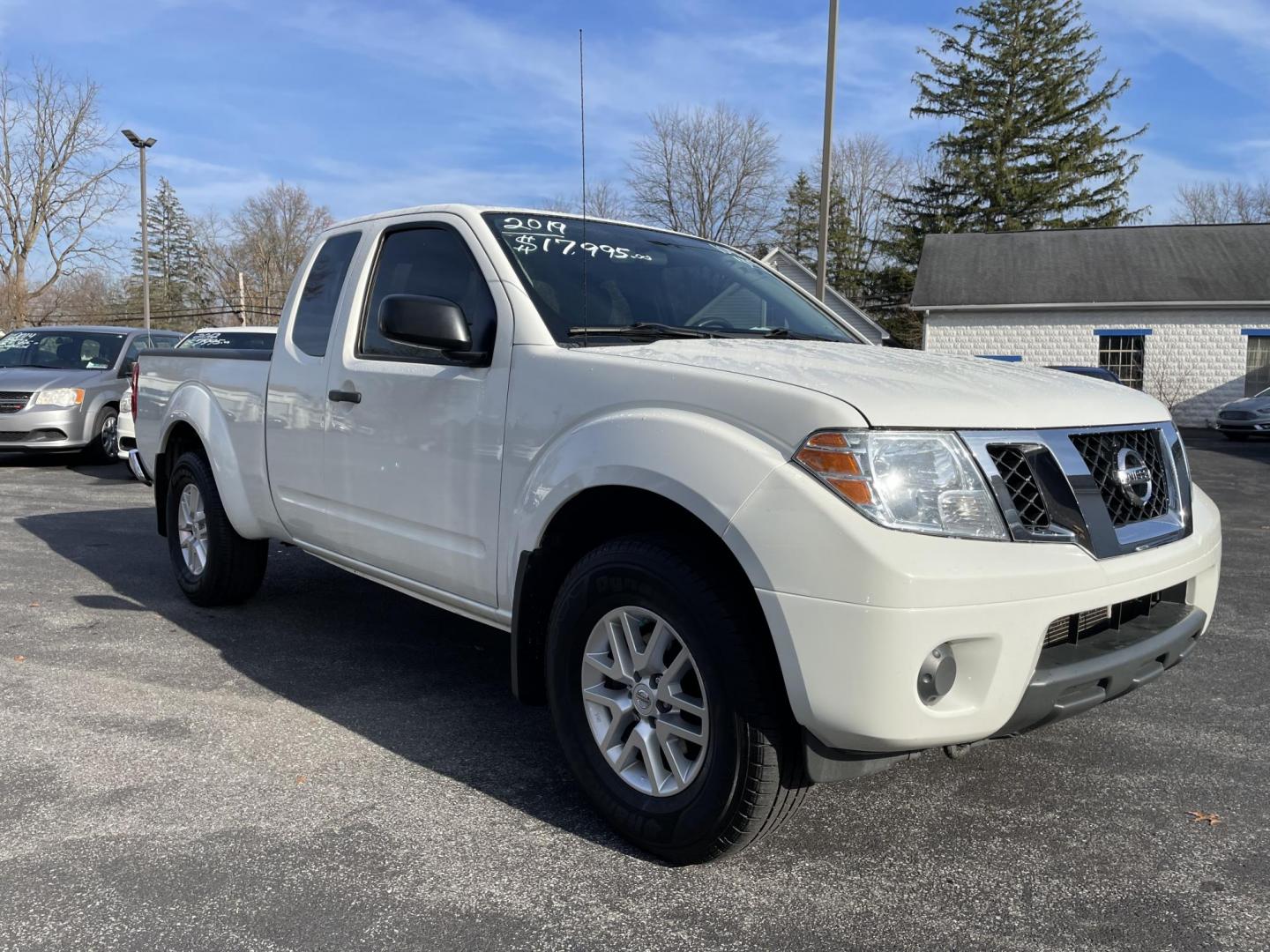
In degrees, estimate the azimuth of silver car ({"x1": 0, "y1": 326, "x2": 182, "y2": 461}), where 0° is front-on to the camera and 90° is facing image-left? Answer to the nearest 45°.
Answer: approximately 45°

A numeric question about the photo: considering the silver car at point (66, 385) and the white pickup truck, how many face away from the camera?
0

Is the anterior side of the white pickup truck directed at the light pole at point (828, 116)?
no

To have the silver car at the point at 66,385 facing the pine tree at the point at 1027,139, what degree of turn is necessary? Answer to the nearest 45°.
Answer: approximately 180°

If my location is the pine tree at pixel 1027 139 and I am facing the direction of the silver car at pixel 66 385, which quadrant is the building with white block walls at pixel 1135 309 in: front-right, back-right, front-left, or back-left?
front-left

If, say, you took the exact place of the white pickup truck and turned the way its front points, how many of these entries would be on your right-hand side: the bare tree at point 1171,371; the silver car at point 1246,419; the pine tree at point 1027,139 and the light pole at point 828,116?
0

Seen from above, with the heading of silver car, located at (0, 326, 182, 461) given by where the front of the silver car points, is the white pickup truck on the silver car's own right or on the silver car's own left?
on the silver car's own left

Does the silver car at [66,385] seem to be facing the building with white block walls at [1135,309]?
no

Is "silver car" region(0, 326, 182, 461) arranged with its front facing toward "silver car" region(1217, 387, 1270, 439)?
no

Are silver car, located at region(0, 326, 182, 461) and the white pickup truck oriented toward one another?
no

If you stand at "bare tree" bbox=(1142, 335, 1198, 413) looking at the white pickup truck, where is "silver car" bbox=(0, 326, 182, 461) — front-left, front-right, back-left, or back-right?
front-right

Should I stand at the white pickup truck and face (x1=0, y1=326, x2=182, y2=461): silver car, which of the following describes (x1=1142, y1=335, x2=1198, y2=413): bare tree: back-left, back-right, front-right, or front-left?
front-right

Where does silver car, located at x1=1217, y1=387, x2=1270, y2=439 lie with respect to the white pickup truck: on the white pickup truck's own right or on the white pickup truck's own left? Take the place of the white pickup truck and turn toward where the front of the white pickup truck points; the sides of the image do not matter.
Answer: on the white pickup truck's own left

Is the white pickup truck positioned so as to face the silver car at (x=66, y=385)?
no

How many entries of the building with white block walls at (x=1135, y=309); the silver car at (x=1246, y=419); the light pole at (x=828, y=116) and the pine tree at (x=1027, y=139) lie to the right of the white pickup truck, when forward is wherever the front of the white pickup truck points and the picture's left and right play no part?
0

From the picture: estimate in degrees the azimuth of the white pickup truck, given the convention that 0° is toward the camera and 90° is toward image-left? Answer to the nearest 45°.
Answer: approximately 315°
